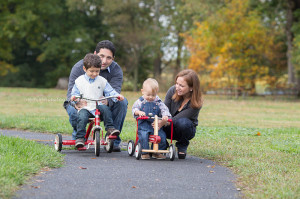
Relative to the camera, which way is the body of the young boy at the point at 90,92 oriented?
toward the camera

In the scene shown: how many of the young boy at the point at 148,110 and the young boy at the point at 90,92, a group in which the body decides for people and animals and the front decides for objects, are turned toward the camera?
2

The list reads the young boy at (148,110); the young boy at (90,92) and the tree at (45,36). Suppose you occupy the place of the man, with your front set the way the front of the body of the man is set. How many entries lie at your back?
1

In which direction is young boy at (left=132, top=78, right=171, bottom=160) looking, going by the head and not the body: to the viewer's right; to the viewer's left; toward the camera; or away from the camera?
toward the camera

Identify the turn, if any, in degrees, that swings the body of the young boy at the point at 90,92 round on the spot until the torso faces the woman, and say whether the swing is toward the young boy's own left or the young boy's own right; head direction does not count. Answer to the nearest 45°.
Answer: approximately 90° to the young boy's own left

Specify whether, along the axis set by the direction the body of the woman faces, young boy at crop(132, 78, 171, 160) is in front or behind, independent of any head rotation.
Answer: in front

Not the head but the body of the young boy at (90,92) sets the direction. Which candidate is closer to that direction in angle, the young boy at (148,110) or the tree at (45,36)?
the young boy

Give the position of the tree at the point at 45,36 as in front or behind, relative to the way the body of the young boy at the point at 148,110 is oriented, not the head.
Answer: behind

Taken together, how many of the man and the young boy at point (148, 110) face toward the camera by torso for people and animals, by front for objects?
2

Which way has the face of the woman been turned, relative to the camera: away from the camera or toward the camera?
toward the camera

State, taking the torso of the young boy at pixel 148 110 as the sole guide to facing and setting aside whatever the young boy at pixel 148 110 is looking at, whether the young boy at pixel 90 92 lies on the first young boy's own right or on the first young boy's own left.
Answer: on the first young boy's own right

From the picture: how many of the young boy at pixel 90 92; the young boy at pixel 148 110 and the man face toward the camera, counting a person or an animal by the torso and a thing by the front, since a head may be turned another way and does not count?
3

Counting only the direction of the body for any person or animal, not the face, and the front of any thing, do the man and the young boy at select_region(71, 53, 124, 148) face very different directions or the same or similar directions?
same or similar directions

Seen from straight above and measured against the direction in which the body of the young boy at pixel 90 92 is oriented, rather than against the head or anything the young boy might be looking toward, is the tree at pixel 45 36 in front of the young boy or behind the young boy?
behind

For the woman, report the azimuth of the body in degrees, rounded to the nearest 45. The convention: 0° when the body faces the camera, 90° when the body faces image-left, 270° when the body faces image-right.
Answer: approximately 45°
